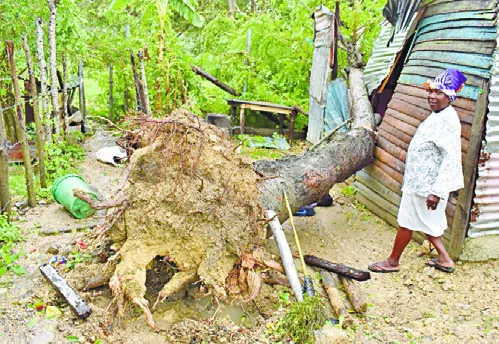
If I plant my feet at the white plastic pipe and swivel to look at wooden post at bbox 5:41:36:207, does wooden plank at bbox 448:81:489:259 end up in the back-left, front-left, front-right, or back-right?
back-right

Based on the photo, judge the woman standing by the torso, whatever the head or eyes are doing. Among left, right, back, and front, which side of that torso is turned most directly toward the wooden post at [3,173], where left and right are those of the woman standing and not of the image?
front

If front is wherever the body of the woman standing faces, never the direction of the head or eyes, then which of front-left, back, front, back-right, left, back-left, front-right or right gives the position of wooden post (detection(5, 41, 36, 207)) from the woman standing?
front

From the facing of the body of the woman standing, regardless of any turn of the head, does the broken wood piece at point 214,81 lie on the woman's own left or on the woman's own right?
on the woman's own right

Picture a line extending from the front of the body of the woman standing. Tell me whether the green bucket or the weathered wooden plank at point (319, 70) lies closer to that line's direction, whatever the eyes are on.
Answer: the green bucket

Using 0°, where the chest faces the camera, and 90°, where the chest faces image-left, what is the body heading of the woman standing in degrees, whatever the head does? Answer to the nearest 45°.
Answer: approximately 90°

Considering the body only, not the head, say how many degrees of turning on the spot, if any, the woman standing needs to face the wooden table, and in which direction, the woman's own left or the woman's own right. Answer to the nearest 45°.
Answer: approximately 45° to the woman's own right

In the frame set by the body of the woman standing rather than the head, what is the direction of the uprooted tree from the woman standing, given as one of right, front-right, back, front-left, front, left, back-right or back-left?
front-left
